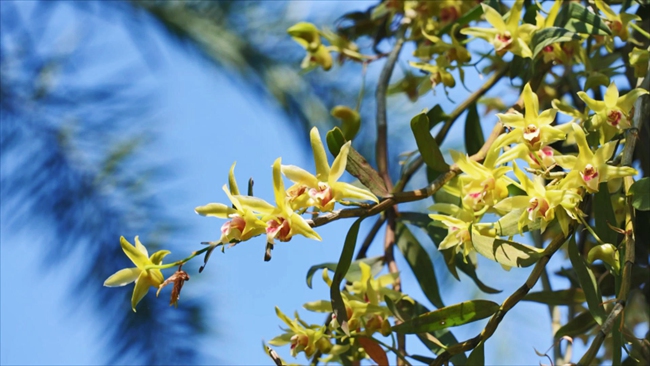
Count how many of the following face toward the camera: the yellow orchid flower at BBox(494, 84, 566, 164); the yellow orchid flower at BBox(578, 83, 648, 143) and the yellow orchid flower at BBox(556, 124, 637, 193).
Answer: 3

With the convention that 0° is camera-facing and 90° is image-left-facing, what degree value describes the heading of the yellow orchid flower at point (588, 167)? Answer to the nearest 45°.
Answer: approximately 0°

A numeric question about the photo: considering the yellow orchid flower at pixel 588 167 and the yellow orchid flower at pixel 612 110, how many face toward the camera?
2

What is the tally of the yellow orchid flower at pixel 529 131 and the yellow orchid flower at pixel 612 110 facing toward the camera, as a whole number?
2
